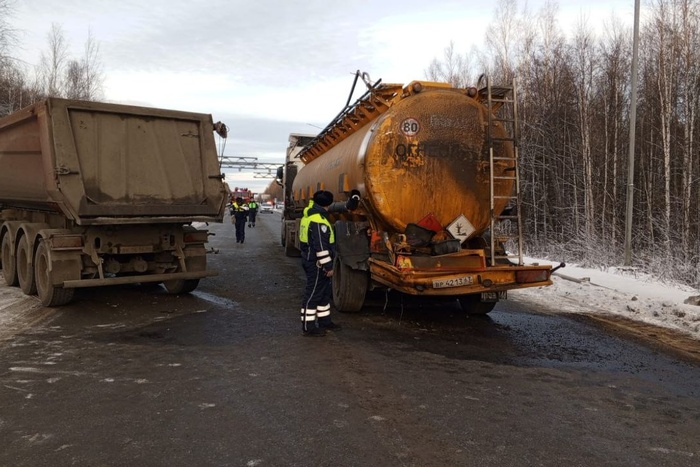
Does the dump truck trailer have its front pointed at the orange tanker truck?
no

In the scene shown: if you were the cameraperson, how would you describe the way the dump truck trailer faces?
facing away from the viewer and to the left of the viewer

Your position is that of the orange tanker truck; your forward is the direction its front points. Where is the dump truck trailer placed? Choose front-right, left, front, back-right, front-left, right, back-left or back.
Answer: front-left

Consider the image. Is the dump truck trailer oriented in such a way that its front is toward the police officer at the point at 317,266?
no

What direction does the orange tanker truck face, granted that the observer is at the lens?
facing away from the viewer and to the left of the viewer

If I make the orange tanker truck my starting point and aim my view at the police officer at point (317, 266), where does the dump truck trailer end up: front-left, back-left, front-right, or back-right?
front-right

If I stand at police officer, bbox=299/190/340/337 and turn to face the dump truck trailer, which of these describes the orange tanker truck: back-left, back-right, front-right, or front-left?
front-right

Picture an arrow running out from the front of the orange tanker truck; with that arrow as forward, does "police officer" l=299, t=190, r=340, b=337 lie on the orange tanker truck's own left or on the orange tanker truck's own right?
on the orange tanker truck's own left

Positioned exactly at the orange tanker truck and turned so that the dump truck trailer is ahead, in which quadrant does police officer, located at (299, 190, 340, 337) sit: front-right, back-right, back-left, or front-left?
front-left
